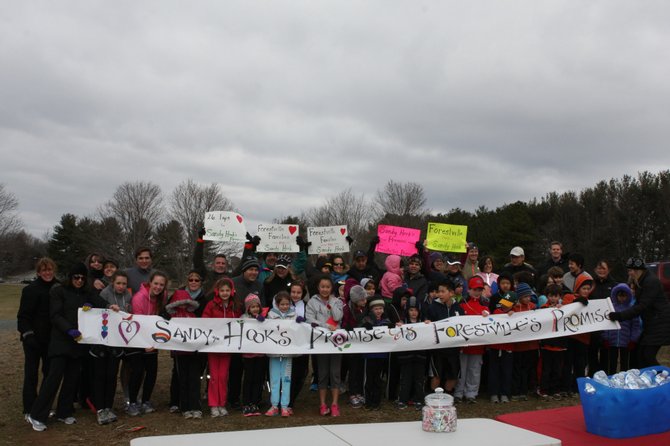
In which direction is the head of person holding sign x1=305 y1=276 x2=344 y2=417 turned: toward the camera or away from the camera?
toward the camera

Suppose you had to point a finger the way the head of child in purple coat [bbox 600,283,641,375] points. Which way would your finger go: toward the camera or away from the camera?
toward the camera

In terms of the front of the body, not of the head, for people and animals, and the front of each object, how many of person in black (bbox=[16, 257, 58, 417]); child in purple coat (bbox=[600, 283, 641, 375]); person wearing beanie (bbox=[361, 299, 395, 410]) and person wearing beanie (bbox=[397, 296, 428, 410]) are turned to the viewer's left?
0

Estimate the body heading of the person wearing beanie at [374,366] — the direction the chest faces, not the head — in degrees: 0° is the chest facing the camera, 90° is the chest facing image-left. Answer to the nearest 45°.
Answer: approximately 0°

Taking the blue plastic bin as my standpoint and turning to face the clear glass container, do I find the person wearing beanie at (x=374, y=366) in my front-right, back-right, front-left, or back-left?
front-right

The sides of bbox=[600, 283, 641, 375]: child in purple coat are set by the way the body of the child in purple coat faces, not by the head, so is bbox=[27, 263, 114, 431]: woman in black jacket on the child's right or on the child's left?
on the child's right

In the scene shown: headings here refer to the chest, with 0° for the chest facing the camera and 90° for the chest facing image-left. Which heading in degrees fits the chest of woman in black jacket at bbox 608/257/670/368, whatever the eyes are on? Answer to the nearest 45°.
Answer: approximately 90°

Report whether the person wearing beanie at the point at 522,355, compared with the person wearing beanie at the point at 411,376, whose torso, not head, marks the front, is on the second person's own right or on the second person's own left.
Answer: on the second person's own left

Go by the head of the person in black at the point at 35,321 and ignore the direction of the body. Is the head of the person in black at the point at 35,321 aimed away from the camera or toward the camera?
toward the camera

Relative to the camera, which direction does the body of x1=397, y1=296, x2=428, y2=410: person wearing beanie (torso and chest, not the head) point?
toward the camera

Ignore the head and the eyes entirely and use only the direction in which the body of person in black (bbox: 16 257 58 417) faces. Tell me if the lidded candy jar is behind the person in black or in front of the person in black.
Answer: in front

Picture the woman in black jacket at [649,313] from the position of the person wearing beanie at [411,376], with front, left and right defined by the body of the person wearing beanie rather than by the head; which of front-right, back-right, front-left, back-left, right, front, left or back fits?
left

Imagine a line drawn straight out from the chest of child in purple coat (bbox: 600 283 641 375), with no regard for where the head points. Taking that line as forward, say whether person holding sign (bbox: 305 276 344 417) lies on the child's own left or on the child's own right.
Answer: on the child's own right
